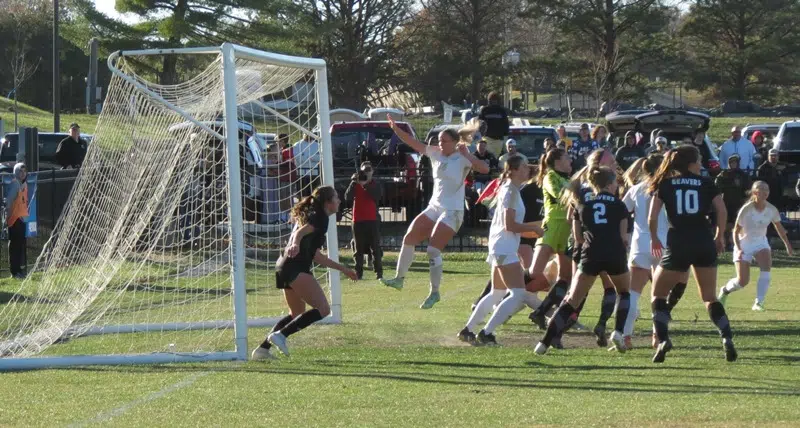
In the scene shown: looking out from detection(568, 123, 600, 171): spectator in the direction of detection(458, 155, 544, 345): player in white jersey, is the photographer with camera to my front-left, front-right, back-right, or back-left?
front-right

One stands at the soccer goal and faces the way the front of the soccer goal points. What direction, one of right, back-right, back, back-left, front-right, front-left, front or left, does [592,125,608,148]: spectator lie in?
front-left

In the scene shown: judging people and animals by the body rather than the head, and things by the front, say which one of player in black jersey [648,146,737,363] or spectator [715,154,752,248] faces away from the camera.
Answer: the player in black jersey

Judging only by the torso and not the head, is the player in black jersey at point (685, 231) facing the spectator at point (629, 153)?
yes

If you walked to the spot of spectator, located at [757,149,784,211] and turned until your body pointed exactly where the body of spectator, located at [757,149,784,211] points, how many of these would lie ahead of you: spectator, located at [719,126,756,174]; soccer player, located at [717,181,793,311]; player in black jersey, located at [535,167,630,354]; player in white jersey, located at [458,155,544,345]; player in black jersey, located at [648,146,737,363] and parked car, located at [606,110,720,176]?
4

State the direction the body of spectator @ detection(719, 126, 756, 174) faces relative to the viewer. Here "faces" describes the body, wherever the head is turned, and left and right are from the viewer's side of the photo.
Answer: facing the viewer

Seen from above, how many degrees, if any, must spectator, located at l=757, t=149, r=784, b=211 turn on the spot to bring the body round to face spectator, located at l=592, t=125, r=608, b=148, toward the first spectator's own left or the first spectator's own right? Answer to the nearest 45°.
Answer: approximately 90° to the first spectator's own right

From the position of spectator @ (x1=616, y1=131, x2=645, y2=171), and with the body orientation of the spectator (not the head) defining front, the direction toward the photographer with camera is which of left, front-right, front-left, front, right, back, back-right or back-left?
front-right

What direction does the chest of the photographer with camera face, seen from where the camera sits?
toward the camera

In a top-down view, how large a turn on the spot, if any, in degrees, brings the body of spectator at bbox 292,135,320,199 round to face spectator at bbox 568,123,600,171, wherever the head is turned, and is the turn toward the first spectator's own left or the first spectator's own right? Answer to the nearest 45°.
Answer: approximately 135° to the first spectator's own left

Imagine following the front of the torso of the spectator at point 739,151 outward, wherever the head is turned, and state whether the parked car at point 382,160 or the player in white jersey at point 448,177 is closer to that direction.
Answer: the player in white jersey

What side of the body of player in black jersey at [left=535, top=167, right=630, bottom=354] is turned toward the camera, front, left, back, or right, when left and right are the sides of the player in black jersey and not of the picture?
back

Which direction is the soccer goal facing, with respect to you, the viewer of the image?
facing to the right of the viewer

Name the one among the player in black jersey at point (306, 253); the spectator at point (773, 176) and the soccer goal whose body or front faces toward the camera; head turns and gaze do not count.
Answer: the spectator

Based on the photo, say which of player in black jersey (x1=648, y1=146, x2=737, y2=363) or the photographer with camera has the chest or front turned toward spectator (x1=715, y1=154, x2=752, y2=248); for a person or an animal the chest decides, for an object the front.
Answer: the player in black jersey

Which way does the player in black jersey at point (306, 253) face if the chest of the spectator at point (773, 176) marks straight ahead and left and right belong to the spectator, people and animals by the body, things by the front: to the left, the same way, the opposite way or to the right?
to the left

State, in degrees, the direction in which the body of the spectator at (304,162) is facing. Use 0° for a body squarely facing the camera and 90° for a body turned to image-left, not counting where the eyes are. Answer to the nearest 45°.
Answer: approximately 0°

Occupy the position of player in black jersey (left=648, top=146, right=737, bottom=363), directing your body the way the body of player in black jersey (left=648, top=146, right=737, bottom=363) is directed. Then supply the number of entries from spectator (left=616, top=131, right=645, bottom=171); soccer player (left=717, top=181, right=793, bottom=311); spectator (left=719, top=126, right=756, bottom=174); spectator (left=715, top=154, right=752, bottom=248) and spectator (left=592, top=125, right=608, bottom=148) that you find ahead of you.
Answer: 5

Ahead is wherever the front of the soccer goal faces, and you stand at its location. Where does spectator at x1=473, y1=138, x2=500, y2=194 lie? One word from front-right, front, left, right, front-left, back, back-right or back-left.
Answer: front-left

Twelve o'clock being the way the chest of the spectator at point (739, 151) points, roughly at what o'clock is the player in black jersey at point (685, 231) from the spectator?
The player in black jersey is roughly at 12 o'clock from the spectator.

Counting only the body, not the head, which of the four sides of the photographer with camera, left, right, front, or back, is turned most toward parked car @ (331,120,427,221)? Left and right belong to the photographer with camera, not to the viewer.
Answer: back
